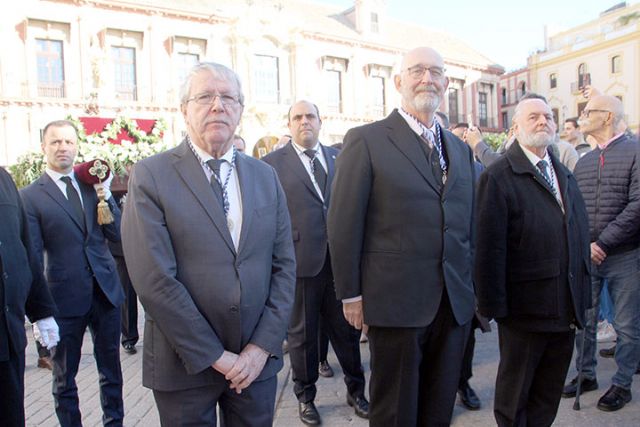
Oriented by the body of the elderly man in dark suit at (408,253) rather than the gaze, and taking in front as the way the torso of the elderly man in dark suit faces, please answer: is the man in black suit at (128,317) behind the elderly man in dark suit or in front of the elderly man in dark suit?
behind

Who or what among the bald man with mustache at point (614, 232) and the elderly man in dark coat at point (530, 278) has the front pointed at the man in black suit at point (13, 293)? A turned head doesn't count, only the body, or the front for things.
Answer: the bald man with mustache

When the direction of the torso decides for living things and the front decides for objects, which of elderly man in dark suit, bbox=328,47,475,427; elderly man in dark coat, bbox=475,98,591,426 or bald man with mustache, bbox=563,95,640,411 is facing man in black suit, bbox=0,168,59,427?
the bald man with mustache

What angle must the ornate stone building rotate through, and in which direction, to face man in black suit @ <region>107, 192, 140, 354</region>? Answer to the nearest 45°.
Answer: approximately 45° to its right

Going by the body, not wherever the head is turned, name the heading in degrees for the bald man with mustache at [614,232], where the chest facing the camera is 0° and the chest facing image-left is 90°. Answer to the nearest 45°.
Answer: approximately 45°

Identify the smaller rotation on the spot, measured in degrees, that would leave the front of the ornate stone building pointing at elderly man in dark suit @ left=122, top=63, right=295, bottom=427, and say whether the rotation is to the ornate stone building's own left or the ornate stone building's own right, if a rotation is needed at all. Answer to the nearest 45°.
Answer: approximately 45° to the ornate stone building's own right
